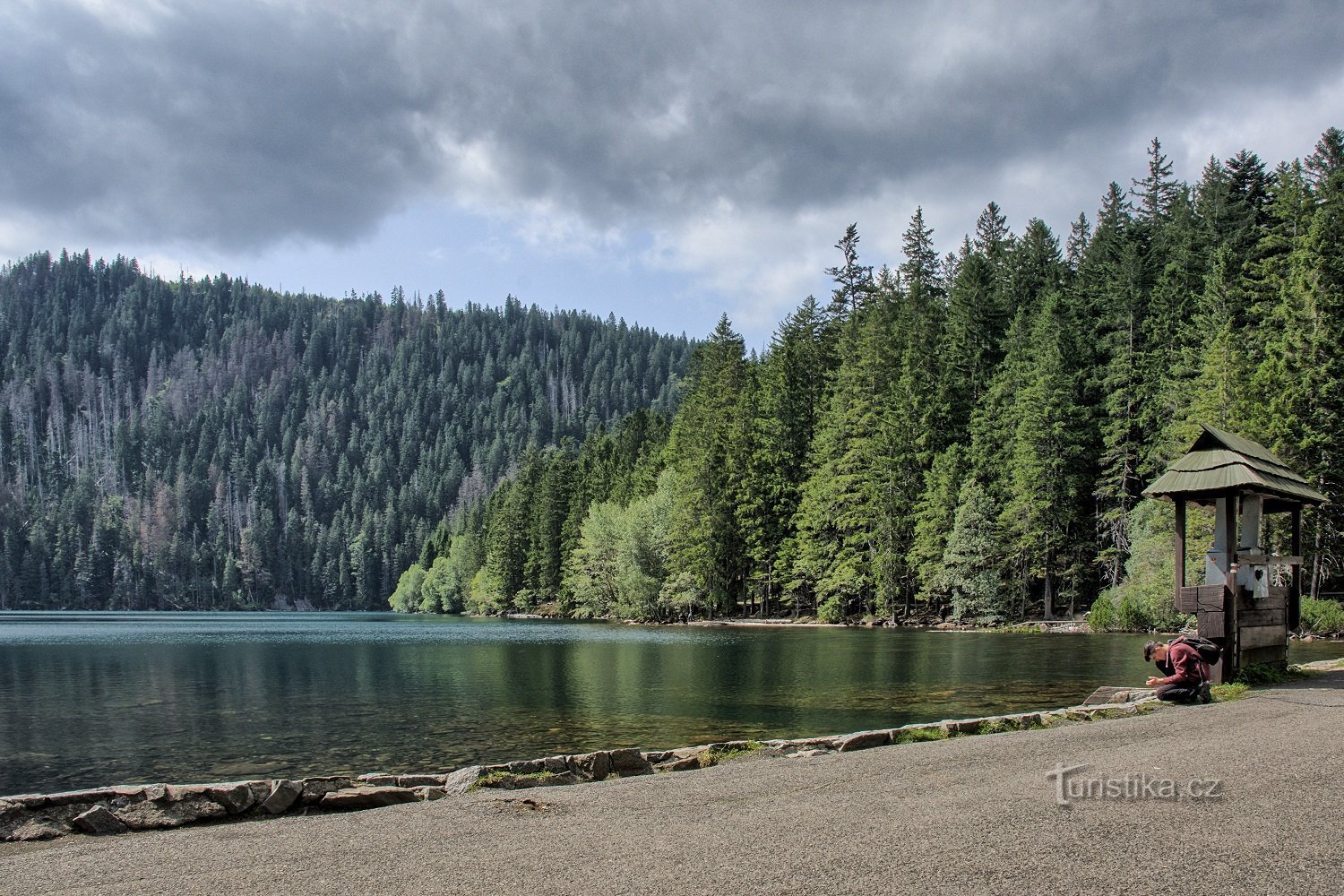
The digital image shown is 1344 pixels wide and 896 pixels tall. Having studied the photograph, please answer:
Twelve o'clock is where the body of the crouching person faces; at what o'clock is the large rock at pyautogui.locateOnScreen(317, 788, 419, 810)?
The large rock is roughly at 10 o'clock from the crouching person.

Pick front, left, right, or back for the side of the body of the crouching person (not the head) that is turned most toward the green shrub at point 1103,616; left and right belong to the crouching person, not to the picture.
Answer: right

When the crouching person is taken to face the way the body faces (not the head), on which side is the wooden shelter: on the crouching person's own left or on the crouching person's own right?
on the crouching person's own right

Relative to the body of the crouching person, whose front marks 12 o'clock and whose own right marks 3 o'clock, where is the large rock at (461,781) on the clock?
The large rock is roughly at 10 o'clock from the crouching person.

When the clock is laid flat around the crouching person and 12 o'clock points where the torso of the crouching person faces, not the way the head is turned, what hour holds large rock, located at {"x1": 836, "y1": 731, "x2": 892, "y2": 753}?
The large rock is roughly at 10 o'clock from the crouching person.

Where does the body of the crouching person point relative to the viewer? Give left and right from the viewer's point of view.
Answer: facing to the left of the viewer

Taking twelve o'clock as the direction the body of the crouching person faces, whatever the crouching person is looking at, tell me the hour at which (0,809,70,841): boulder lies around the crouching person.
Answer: The boulder is roughly at 10 o'clock from the crouching person.

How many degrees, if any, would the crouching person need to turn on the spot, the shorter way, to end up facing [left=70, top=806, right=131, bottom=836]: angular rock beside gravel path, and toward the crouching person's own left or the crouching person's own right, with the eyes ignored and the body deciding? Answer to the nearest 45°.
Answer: approximately 45° to the crouching person's own left

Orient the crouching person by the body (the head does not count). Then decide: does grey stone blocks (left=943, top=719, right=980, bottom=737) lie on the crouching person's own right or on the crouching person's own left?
on the crouching person's own left

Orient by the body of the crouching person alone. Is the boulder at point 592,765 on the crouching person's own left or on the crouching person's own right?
on the crouching person's own left

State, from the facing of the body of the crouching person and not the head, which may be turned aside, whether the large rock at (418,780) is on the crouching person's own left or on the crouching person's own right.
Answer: on the crouching person's own left

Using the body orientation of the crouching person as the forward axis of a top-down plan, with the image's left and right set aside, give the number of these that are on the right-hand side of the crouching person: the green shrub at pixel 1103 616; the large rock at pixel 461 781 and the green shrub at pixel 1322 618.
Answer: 2
